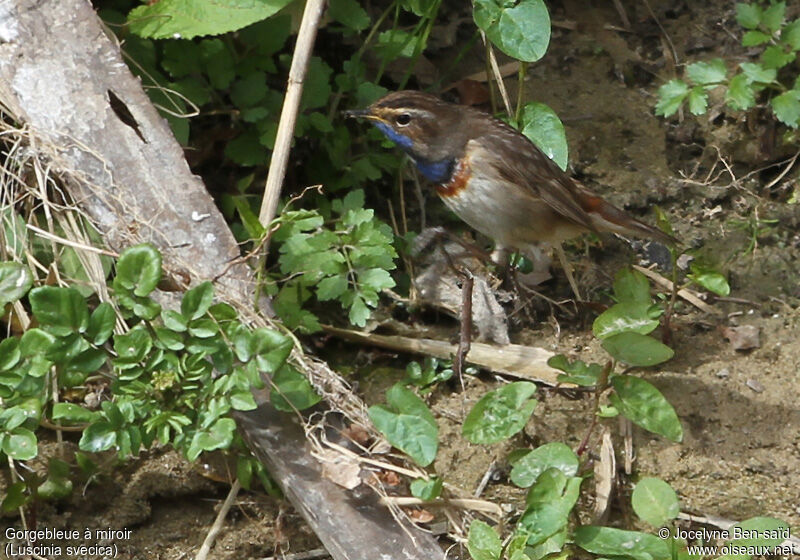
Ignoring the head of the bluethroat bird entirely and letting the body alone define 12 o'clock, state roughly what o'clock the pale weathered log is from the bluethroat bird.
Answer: The pale weathered log is roughly at 11 o'clock from the bluethroat bird.

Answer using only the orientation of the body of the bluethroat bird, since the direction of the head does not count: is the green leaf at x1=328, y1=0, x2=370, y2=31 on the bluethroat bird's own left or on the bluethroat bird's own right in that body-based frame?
on the bluethroat bird's own right

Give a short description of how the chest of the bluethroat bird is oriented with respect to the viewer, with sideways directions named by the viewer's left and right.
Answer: facing to the left of the viewer

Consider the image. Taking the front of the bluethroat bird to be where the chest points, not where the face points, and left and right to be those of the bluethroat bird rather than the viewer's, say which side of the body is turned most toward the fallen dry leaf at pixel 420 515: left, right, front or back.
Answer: left

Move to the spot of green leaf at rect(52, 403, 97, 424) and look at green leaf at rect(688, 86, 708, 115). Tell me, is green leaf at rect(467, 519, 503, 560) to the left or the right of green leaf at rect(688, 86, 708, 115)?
right

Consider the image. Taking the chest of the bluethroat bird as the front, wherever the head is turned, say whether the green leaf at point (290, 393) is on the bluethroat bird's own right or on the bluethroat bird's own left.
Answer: on the bluethroat bird's own left

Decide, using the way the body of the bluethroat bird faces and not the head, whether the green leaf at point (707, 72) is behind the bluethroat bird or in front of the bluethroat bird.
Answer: behind

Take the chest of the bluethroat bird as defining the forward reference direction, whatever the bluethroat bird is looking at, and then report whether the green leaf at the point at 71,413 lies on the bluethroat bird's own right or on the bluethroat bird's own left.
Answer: on the bluethroat bird's own left

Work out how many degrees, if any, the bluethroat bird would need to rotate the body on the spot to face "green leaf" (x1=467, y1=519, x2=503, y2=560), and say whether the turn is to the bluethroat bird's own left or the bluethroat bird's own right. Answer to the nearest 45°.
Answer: approximately 90° to the bluethroat bird's own left

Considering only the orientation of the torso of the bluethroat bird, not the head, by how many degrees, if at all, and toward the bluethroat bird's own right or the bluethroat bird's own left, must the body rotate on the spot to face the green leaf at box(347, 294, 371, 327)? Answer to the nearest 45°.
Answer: approximately 45° to the bluethroat bird's own left

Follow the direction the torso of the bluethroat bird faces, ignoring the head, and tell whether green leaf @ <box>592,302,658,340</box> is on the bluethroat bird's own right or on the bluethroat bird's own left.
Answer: on the bluethroat bird's own left
